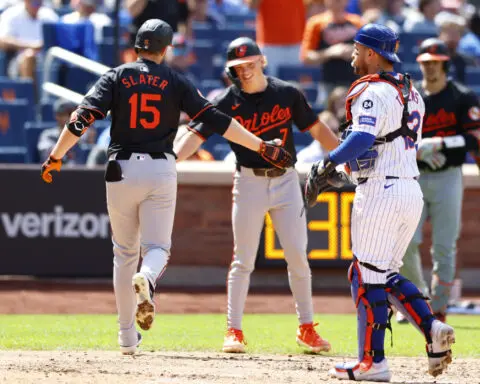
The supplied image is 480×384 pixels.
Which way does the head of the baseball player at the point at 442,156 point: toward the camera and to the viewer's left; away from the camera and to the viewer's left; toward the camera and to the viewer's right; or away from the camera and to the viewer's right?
toward the camera and to the viewer's left

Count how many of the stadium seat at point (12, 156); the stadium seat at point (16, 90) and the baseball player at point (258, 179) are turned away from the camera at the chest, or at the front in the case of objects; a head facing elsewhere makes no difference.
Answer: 0

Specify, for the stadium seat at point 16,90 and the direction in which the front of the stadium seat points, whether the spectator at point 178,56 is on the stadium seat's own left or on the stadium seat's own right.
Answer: on the stadium seat's own left

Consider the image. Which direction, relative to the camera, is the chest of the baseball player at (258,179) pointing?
toward the camera

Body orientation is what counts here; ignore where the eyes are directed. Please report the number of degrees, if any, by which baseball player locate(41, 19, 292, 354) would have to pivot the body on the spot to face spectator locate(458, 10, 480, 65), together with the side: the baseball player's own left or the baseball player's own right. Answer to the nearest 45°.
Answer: approximately 45° to the baseball player's own right

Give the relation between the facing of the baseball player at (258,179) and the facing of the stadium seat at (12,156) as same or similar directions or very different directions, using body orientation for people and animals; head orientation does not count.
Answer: same or similar directions

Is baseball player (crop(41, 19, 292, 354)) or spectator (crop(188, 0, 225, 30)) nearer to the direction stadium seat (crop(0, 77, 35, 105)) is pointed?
the baseball player

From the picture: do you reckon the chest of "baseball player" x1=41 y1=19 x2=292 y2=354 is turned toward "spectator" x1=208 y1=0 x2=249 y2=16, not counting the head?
yes

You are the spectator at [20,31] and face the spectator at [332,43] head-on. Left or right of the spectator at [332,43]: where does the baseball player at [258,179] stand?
right

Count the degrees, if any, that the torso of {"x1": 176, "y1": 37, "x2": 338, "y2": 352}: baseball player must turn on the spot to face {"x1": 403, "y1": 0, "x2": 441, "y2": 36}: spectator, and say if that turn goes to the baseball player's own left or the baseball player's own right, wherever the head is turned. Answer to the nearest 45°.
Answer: approximately 180°

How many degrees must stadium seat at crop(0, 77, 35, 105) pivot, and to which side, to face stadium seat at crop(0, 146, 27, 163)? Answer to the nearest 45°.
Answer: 0° — it already faces it

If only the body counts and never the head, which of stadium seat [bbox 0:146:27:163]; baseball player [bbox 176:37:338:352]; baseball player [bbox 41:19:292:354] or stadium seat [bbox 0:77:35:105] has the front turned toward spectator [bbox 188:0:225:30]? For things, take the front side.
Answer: baseball player [bbox 41:19:292:354]

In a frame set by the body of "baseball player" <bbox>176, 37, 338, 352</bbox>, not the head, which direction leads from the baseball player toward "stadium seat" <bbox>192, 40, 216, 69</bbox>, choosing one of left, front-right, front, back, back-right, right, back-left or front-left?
back

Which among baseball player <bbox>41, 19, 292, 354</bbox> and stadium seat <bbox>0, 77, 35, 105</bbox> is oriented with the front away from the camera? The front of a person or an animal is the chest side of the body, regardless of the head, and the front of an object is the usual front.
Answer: the baseball player

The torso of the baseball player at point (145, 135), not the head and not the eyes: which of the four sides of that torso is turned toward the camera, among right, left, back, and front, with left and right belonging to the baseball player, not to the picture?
back

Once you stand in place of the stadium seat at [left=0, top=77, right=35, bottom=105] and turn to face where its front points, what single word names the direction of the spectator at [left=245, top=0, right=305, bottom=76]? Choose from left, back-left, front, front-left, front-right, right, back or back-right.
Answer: left

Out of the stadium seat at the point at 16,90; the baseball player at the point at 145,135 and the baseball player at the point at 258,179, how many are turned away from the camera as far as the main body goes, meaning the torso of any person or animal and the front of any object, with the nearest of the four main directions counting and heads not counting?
1

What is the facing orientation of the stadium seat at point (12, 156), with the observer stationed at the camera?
facing the viewer

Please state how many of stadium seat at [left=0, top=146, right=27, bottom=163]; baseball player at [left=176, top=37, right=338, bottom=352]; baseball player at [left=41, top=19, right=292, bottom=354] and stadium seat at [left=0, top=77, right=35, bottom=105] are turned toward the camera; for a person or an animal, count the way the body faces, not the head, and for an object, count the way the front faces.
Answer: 3

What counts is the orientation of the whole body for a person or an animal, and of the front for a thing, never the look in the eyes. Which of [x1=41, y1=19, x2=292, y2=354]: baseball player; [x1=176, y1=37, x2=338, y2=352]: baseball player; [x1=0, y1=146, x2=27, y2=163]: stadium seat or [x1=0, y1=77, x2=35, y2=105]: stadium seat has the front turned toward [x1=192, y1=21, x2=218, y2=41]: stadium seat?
[x1=41, y1=19, x2=292, y2=354]: baseball player

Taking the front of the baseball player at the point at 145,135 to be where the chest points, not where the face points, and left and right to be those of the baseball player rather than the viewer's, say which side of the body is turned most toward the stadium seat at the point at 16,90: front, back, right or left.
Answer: front
